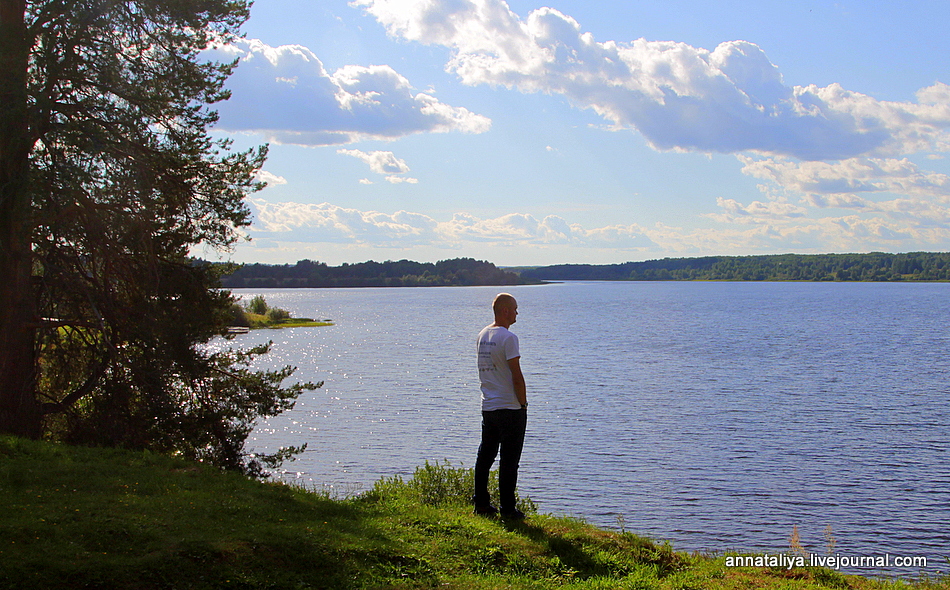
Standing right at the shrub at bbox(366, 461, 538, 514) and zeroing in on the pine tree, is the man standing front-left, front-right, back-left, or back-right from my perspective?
back-left

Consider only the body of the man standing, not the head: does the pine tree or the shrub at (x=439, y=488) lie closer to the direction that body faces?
the shrub

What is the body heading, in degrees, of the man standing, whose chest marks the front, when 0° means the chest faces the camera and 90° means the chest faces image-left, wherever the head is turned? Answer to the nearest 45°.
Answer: approximately 225°

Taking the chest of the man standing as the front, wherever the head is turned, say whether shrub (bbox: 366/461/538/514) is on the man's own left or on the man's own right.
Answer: on the man's own left

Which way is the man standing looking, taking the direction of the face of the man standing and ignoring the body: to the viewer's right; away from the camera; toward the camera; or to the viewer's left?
to the viewer's right

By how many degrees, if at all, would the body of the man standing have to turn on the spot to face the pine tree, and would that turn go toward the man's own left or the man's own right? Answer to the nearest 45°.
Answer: approximately 90° to the man's own left
